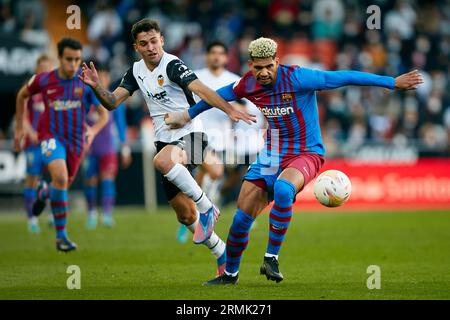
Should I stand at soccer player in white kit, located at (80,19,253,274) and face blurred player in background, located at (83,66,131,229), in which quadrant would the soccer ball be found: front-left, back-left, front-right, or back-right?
back-right

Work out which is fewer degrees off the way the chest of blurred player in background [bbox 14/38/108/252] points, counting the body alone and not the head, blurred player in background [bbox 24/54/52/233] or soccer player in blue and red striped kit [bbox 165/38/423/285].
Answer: the soccer player in blue and red striped kit

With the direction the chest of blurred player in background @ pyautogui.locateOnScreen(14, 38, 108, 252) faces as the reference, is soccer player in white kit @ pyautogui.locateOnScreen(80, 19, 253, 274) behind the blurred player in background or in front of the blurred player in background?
in front

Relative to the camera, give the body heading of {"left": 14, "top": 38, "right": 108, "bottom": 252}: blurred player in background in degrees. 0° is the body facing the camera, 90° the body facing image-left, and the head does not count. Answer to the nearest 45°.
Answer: approximately 315°

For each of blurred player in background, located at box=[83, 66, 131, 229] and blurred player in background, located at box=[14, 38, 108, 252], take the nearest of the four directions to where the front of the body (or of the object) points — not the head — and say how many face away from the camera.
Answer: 0

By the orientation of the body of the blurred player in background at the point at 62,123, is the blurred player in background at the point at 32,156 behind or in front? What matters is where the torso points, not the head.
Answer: behind

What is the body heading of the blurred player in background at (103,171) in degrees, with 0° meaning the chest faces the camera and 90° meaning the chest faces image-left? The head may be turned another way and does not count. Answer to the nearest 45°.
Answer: approximately 0°

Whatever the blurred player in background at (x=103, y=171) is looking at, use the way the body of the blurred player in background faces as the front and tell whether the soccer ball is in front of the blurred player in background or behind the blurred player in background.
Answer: in front
